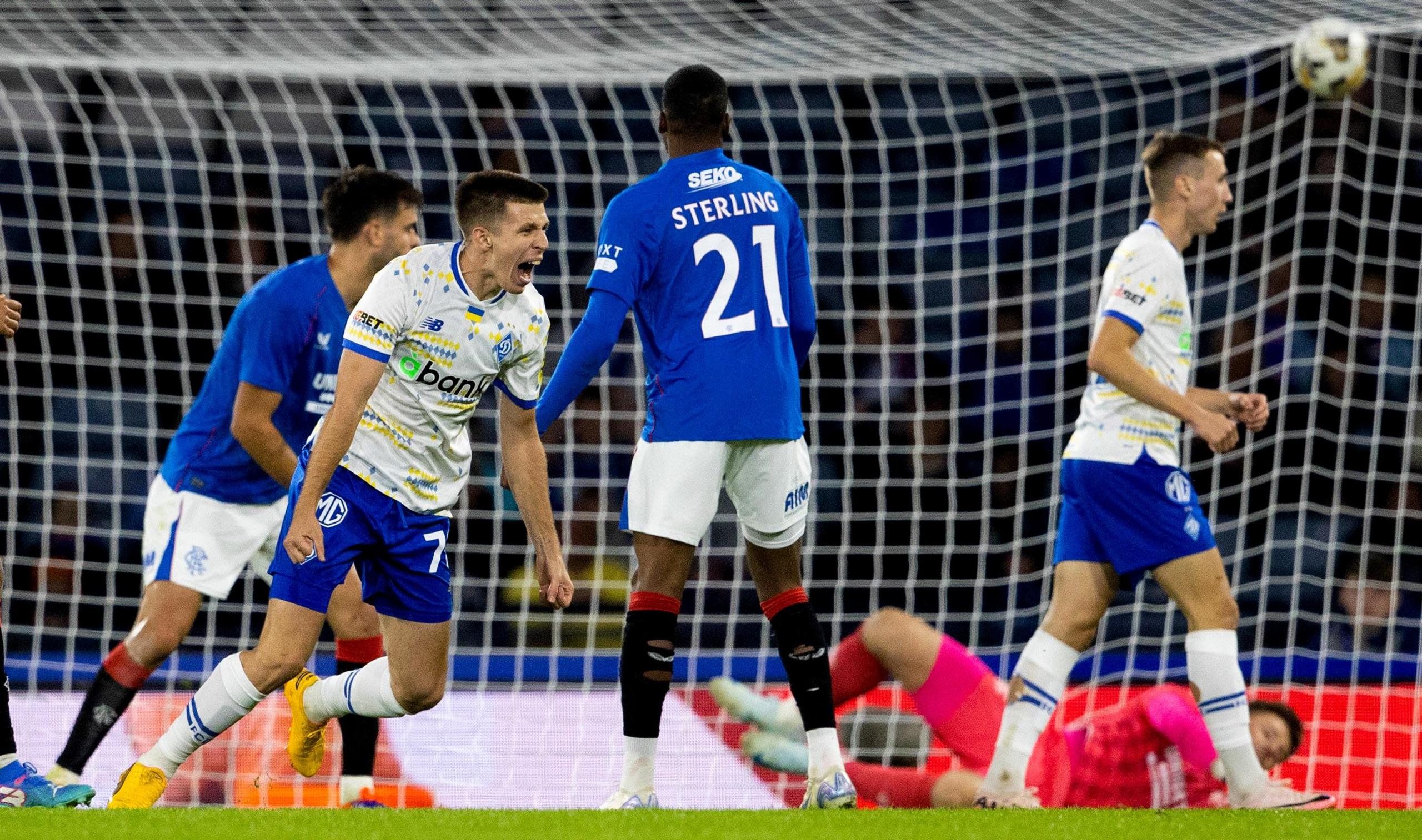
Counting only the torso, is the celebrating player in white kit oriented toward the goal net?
no

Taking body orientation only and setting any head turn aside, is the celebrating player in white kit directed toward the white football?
no

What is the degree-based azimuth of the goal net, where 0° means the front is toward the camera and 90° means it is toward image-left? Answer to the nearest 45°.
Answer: approximately 0°

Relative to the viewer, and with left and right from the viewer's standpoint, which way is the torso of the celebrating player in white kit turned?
facing the viewer and to the right of the viewer

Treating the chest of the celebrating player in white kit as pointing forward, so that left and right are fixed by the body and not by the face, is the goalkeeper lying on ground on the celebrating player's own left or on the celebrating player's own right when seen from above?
on the celebrating player's own left

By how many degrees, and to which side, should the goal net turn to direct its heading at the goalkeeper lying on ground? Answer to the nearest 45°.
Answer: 0° — it already faces them

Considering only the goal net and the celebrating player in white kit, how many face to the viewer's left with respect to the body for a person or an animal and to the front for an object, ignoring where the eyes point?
0

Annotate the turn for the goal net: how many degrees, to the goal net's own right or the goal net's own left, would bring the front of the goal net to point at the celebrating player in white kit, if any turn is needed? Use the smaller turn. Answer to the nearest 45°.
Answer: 0° — it already faces them
